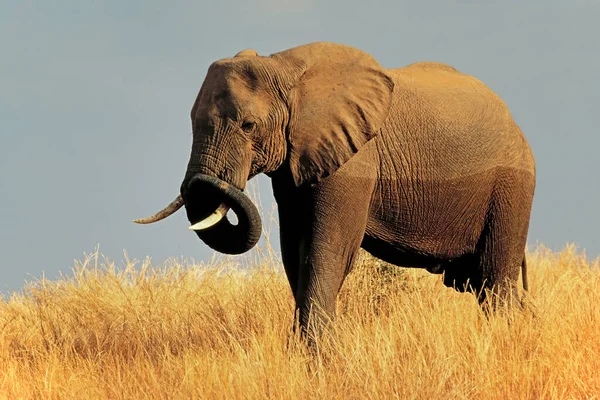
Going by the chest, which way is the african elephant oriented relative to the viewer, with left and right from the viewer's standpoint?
facing the viewer and to the left of the viewer
